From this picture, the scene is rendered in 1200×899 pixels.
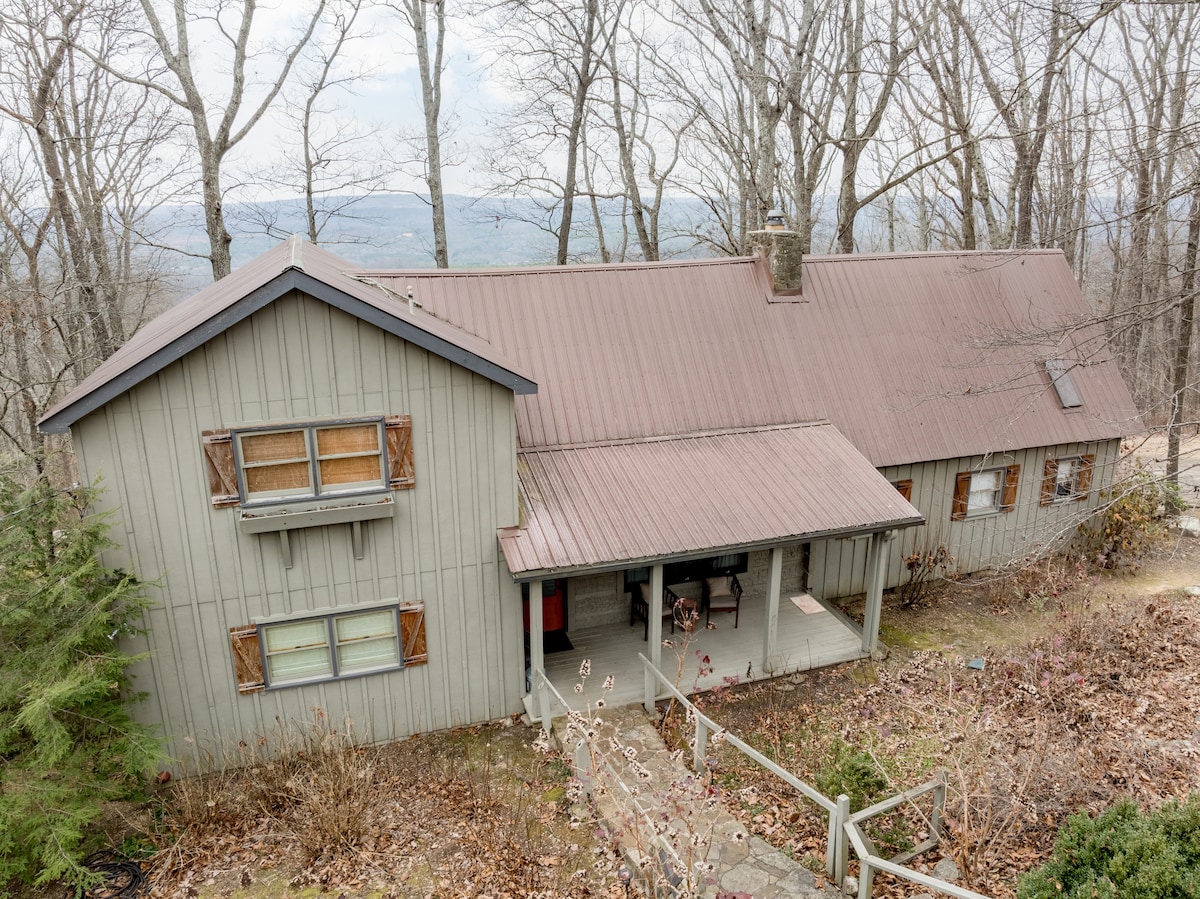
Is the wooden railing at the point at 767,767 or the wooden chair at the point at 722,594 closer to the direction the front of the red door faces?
the wooden railing

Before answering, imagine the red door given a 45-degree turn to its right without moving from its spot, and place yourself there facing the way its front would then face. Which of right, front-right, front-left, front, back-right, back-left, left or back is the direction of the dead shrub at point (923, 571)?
back-left

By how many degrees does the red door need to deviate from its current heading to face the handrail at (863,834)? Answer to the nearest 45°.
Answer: approximately 45° to its left

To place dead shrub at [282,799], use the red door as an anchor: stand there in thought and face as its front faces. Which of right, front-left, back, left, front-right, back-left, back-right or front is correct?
front-right

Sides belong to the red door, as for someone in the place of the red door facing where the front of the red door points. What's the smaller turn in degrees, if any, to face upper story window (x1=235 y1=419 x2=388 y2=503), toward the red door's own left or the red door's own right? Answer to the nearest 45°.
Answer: approximately 45° to the red door's own right

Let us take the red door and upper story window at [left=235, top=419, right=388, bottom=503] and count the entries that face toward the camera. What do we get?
2

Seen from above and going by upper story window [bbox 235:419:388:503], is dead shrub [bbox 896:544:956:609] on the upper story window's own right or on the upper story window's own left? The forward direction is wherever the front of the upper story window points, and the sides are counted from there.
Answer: on the upper story window's own left

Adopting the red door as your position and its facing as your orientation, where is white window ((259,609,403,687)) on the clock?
The white window is roughly at 2 o'clock from the red door.

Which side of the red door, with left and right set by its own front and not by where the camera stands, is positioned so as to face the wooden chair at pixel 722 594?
left

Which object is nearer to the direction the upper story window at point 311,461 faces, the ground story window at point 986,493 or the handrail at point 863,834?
the handrail

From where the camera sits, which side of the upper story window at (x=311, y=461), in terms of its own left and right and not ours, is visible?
front

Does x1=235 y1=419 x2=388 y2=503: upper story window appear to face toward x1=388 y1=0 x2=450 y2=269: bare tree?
no

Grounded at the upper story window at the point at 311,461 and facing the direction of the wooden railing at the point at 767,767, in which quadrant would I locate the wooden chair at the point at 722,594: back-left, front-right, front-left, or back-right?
front-left

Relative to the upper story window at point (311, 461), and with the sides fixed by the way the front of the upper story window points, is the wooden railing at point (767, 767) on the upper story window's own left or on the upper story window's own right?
on the upper story window's own left

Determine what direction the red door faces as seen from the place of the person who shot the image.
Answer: facing the viewer

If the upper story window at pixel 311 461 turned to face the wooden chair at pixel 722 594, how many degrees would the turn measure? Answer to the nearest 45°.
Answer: approximately 90° to its left

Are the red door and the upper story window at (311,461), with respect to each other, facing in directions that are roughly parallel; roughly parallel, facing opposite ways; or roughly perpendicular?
roughly parallel

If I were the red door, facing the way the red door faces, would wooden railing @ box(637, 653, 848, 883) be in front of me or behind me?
in front
